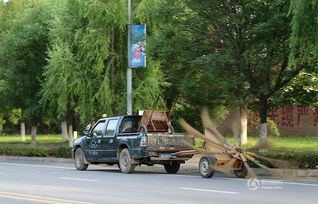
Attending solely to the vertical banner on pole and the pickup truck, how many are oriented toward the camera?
1

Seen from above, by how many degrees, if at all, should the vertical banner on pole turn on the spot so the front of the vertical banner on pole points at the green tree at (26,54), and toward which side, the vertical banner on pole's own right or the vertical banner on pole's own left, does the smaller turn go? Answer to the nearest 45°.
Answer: approximately 135° to the vertical banner on pole's own right

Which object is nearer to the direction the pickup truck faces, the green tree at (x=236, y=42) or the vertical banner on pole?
the vertical banner on pole

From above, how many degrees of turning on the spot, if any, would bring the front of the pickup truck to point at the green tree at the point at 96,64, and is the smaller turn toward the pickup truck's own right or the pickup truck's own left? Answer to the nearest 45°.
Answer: approximately 45° to the pickup truck's own right

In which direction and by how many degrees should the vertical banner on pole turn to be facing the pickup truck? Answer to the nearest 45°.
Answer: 0° — it already faces it

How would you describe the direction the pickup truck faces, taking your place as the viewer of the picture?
facing away from the viewer and to the left of the viewer

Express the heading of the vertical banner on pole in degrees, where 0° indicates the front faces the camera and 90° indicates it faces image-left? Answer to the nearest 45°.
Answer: approximately 0°

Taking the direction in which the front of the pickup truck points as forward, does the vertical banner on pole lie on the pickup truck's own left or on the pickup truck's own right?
on the pickup truck's own right
